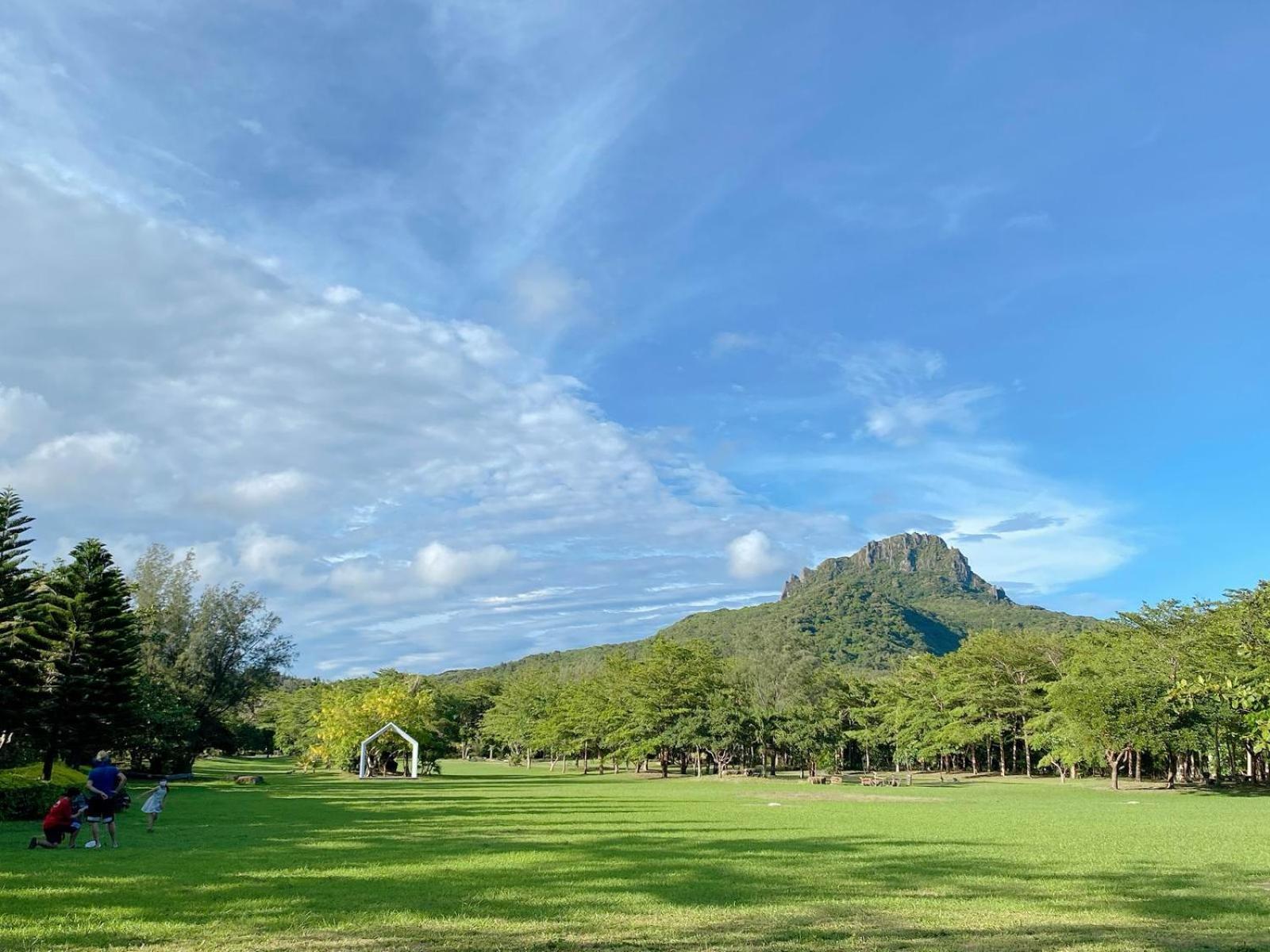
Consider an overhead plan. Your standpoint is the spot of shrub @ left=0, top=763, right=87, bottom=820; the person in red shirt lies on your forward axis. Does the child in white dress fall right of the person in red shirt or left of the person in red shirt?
left

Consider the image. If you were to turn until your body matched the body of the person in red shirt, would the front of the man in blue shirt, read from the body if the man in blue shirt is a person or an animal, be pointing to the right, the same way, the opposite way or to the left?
to the left

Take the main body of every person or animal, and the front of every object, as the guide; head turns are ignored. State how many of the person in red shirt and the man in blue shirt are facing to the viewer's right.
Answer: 1

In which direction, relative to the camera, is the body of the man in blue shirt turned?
away from the camera

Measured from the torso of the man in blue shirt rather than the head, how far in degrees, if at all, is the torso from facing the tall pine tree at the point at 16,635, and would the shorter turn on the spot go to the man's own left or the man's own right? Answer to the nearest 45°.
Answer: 0° — they already face it

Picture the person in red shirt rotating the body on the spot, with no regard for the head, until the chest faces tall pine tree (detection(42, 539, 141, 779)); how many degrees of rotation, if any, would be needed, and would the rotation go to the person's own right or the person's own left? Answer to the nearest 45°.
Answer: approximately 90° to the person's own left

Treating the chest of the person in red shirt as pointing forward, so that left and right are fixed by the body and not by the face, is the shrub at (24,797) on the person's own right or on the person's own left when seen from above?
on the person's own left

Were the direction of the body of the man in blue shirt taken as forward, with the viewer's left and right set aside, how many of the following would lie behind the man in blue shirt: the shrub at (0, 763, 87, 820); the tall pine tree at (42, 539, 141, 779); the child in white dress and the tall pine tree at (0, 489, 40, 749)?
0

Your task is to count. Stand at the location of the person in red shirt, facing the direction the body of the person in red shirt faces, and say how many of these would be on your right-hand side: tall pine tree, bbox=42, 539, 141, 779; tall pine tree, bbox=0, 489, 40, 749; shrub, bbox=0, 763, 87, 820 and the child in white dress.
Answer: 0

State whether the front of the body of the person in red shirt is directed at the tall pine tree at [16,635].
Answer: no

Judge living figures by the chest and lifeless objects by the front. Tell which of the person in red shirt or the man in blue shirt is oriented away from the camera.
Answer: the man in blue shirt

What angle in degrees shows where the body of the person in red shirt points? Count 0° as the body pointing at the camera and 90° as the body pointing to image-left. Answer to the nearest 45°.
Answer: approximately 270°

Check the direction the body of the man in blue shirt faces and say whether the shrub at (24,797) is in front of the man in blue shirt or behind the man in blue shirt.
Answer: in front
